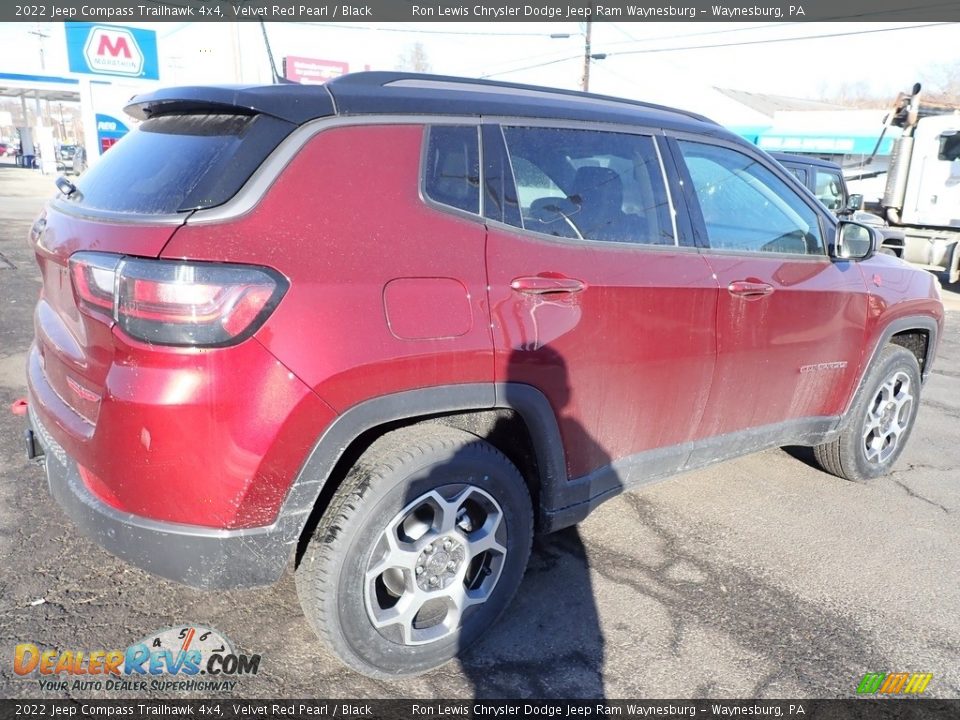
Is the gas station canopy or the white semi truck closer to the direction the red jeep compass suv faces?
the white semi truck

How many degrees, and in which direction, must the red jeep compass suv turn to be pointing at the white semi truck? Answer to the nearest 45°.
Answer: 0° — it already faces it

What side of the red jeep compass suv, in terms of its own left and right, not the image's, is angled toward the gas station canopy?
left

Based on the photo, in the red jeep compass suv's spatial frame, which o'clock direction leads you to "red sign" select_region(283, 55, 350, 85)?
The red sign is roughly at 10 o'clock from the red jeep compass suv.

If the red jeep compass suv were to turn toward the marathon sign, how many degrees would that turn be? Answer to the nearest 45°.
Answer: approximately 90° to its left

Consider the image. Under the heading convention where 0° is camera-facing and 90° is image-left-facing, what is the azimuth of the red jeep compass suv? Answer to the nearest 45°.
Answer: approximately 225°
